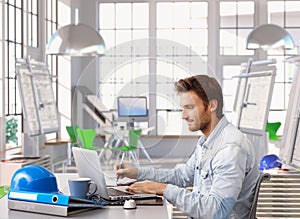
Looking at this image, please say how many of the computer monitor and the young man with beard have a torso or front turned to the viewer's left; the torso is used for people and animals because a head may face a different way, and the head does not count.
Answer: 1

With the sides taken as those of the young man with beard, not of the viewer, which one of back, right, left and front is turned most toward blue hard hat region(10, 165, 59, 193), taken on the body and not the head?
front

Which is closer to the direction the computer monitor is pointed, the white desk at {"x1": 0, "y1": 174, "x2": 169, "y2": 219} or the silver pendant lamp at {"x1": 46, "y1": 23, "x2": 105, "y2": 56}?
the white desk

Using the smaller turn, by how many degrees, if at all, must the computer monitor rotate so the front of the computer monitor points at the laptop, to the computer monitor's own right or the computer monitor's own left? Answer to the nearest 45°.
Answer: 0° — it already faces it

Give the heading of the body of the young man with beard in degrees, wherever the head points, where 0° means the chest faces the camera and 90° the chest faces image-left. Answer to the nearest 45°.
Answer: approximately 90°

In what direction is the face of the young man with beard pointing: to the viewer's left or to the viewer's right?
to the viewer's left

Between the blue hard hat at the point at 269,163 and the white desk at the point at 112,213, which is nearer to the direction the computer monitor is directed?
the white desk

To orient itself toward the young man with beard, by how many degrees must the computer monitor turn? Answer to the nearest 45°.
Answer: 0° — it already faces them

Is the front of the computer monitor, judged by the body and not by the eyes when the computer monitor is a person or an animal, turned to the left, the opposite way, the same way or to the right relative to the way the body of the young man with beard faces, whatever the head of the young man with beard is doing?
to the left

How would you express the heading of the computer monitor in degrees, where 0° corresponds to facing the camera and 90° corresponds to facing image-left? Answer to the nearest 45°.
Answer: approximately 0°

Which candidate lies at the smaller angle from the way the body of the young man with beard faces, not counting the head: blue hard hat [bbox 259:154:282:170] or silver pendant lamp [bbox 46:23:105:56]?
the silver pendant lamp
